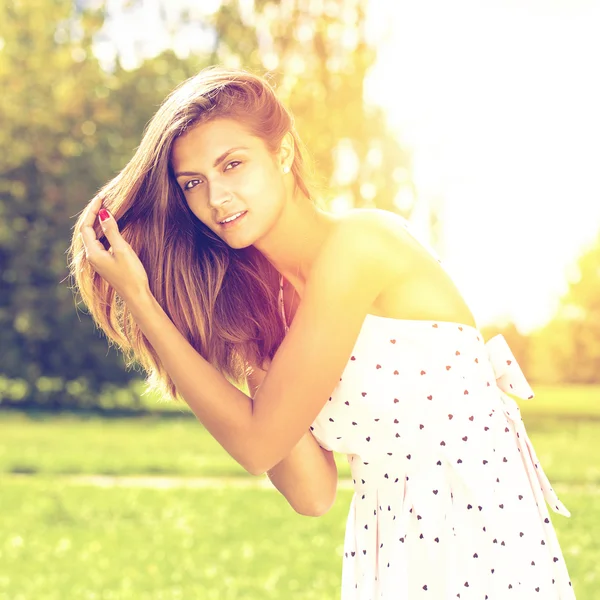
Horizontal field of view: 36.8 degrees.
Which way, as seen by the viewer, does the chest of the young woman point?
to the viewer's left
